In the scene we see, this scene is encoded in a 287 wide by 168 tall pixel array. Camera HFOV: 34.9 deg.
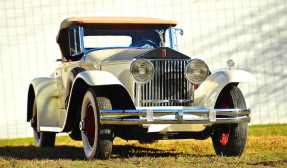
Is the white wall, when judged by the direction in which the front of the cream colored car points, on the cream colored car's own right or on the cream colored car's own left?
on the cream colored car's own left

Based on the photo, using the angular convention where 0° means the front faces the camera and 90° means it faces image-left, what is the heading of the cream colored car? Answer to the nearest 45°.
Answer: approximately 315°
